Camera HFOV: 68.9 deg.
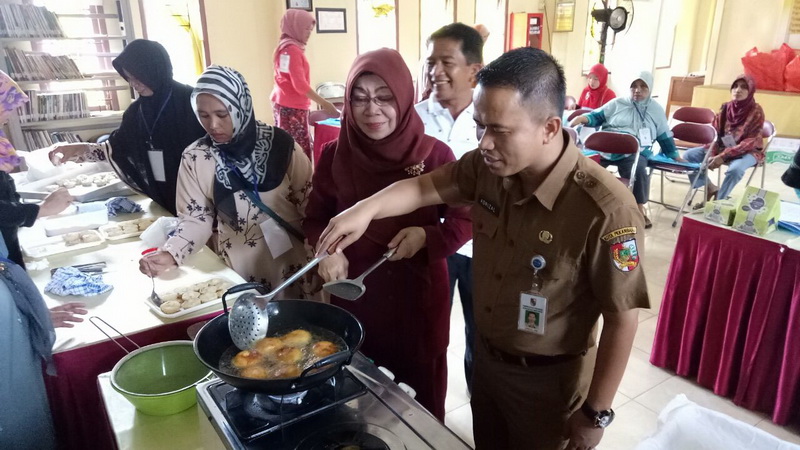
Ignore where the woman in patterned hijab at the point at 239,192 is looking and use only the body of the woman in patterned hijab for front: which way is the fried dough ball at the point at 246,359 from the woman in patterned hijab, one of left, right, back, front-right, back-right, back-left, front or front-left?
front-left

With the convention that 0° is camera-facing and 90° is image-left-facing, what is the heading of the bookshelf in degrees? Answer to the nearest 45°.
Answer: approximately 0°

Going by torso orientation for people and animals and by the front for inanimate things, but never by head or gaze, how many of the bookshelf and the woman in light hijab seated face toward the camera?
2

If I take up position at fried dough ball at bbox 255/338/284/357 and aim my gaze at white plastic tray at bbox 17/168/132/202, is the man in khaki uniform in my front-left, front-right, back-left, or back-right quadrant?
back-right

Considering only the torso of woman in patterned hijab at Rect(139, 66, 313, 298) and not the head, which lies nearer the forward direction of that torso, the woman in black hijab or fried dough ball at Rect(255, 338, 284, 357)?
the fried dough ball

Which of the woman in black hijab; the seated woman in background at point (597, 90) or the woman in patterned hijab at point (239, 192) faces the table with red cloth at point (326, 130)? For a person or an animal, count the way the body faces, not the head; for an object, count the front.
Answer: the seated woman in background
